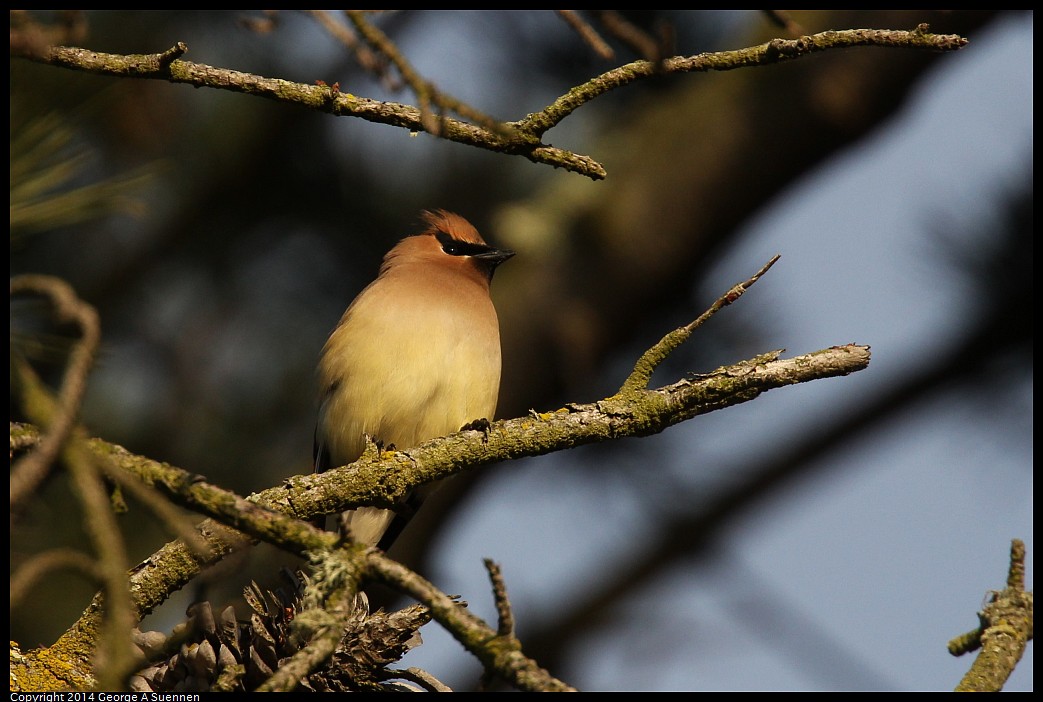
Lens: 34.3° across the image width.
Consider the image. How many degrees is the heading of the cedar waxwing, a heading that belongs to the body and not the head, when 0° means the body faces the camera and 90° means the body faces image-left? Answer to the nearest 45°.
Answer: approximately 315°
